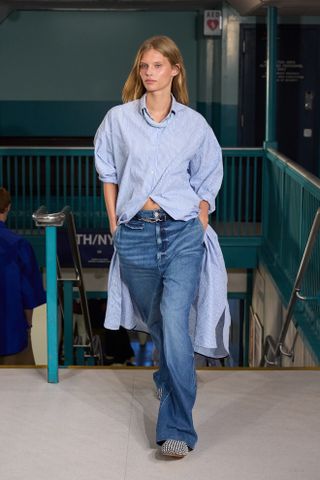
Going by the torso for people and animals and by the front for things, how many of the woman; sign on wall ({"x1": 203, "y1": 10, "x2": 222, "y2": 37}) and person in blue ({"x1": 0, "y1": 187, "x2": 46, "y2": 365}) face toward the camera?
2

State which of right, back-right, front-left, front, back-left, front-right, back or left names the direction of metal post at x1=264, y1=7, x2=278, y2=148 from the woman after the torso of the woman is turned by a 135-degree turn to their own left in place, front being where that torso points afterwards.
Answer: front-left

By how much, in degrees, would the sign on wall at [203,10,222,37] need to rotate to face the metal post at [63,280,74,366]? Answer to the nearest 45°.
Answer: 0° — it already faces it

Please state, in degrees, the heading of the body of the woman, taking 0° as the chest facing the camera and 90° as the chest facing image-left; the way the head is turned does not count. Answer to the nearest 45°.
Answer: approximately 0°

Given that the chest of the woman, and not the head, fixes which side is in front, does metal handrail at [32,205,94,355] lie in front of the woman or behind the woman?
behind

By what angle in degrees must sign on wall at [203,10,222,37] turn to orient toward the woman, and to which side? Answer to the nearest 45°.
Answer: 0° — it already faces them

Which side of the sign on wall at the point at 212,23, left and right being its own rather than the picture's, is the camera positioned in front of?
front
